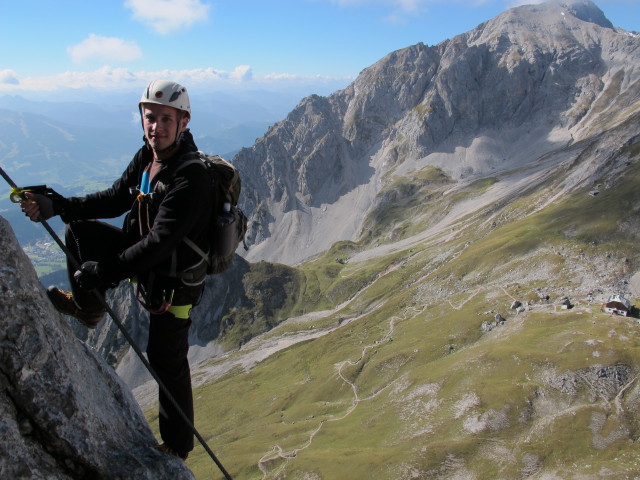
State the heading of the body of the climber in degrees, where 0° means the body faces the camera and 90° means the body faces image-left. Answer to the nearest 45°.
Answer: approximately 45°
